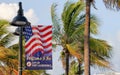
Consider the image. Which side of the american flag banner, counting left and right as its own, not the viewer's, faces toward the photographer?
front

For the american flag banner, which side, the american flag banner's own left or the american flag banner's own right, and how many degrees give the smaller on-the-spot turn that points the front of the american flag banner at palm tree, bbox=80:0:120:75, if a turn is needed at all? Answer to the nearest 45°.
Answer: approximately 135° to the american flag banner's own left

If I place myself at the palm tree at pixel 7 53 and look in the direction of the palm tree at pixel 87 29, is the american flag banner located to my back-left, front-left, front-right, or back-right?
front-right

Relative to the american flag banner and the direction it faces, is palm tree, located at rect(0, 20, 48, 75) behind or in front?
behind

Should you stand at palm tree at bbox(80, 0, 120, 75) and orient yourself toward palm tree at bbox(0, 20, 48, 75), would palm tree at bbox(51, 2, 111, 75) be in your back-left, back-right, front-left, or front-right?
front-right

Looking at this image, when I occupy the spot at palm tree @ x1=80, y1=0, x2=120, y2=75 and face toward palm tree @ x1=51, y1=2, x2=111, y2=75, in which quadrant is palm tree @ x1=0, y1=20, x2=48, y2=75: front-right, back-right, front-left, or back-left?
front-left

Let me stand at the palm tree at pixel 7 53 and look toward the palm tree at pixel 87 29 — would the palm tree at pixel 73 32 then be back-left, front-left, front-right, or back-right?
front-left
